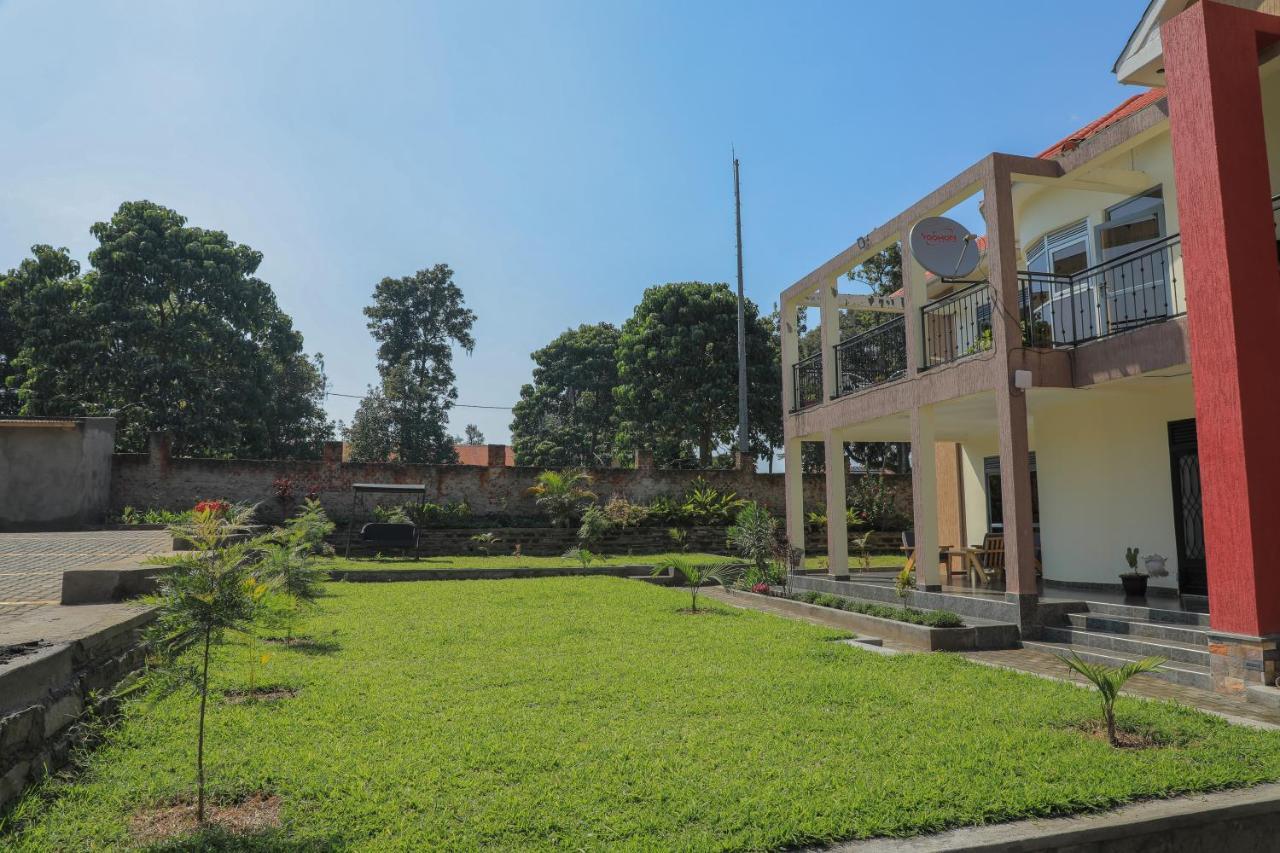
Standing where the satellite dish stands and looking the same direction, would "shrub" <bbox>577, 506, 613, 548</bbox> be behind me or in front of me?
behind

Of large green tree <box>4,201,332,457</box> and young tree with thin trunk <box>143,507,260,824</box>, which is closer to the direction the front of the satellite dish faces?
the young tree with thin trunk

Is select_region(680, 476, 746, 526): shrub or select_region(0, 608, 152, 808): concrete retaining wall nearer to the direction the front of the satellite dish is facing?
the concrete retaining wall

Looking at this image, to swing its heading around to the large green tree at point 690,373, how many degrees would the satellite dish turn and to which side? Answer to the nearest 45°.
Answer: approximately 180°

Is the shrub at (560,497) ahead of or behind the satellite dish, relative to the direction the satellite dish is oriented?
behind

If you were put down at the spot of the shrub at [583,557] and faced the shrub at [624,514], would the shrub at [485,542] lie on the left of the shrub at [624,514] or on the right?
left
